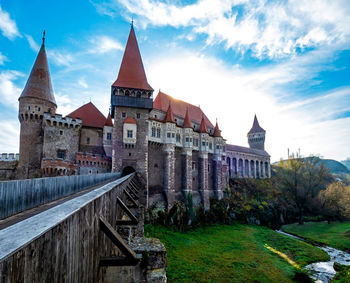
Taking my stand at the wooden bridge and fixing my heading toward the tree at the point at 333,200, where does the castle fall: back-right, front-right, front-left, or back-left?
front-left

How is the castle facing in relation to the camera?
toward the camera

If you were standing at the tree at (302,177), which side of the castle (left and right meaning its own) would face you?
left

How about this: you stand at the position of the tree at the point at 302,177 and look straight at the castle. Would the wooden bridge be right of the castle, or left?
left

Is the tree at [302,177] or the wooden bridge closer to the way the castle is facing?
the wooden bridge

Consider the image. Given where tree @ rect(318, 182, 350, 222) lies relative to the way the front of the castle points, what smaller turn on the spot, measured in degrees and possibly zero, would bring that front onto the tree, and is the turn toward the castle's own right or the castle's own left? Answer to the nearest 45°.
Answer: approximately 90° to the castle's own left

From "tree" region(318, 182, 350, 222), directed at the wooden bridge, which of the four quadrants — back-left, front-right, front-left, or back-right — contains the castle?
front-right

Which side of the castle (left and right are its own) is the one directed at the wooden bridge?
front

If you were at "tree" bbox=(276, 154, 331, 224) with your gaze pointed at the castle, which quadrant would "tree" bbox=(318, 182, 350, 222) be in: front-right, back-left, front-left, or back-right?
back-left
